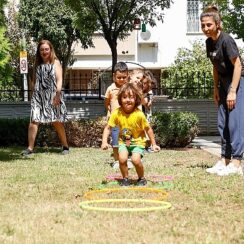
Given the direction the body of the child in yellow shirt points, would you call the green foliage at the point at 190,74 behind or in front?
behind

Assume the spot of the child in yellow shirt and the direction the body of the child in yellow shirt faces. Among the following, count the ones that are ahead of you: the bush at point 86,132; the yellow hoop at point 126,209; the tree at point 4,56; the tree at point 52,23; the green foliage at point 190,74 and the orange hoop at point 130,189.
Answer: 2

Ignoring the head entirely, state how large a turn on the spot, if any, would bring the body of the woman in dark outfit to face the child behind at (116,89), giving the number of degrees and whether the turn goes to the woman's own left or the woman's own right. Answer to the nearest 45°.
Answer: approximately 45° to the woman's own right

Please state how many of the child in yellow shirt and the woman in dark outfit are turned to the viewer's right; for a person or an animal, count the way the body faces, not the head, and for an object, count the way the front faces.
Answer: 0

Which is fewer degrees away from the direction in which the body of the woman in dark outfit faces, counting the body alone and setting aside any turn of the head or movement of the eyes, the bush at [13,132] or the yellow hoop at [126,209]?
the yellow hoop

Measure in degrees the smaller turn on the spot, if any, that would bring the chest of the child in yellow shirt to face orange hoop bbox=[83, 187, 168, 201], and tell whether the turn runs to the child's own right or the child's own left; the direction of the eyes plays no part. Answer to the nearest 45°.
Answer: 0° — they already face it

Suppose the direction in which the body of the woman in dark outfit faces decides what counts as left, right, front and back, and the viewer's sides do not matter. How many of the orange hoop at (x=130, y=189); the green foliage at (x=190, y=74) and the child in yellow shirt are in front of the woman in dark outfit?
2

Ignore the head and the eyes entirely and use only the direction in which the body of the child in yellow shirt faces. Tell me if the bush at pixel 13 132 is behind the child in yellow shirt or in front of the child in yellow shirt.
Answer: behind

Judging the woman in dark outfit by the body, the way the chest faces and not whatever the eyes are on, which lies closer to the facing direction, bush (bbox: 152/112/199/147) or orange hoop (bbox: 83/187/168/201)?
the orange hoop

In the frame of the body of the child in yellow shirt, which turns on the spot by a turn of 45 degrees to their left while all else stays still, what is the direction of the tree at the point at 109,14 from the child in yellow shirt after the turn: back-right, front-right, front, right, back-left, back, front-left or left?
back-left
